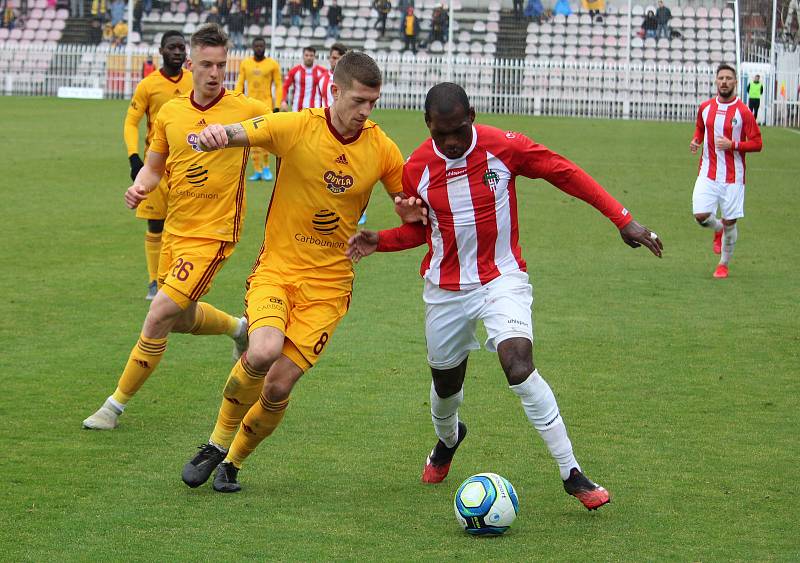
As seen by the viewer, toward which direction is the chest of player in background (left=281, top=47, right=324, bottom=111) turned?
toward the camera

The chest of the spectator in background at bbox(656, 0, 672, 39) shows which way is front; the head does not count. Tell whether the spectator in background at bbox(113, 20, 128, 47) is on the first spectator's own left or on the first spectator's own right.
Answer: on the first spectator's own right

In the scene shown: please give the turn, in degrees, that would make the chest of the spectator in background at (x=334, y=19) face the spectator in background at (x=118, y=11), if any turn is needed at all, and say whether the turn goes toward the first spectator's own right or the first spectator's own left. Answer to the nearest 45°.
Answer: approximately 90° to the first spectator's own right

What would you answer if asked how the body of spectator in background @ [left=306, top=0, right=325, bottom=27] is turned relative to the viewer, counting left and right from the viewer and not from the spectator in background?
facing the viewer

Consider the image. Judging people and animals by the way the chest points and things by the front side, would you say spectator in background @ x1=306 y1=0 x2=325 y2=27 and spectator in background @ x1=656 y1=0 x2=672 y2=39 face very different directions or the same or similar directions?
same or similar directions

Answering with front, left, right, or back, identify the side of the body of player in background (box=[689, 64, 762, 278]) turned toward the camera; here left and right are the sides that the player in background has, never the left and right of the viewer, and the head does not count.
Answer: front

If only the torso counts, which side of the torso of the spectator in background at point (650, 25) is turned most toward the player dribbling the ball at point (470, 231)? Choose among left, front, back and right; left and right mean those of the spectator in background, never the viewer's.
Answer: front

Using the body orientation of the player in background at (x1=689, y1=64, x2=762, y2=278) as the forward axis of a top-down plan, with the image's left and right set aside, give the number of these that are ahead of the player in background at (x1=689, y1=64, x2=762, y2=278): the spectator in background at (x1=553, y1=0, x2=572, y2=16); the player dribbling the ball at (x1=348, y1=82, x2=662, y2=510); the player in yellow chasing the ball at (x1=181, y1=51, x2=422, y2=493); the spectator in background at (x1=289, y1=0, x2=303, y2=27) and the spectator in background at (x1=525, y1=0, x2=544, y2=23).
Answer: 2

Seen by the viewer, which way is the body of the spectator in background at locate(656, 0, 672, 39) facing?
toward the camera

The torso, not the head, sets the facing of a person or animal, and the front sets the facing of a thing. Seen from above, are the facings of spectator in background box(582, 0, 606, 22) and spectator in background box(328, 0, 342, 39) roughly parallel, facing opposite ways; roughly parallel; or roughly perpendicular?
roughly parallel

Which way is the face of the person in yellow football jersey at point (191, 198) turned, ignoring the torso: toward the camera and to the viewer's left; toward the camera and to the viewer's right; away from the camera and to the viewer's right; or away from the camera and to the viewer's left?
toward the camera and to the viewer's right

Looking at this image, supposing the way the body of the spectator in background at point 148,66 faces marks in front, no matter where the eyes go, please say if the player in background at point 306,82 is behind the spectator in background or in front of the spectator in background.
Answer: in front

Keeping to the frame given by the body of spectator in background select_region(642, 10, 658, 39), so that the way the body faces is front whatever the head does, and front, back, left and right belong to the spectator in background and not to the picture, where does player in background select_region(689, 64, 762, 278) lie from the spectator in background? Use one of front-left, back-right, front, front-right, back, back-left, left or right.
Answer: front

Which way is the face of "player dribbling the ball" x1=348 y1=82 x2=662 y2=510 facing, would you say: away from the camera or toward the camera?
toward the camera

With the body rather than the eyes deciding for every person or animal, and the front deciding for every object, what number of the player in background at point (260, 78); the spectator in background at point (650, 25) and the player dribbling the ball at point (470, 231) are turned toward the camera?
3

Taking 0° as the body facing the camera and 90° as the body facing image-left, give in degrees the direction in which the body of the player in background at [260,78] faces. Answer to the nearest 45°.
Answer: approximately 0°

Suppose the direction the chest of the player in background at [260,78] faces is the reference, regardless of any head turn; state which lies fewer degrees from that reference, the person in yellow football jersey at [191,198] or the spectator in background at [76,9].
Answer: the person in yellow football jersey
